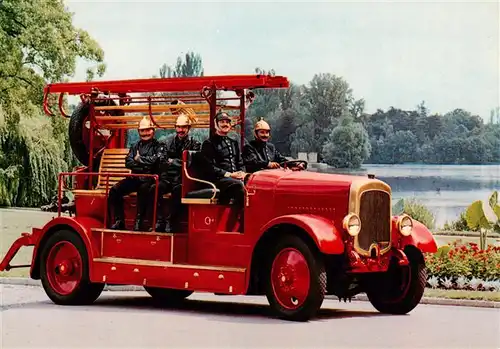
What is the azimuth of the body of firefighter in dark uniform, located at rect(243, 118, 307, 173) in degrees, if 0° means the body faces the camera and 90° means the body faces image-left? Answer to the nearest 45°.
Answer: approximately 315°

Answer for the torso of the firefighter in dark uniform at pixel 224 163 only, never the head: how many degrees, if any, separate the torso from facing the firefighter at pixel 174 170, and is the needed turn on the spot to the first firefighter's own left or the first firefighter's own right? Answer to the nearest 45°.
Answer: approximately 180°

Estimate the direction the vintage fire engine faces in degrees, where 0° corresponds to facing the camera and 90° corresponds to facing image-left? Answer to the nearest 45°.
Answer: approximately 315°

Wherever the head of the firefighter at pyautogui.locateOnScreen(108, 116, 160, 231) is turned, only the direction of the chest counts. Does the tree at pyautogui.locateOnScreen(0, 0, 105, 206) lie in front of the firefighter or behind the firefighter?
behind

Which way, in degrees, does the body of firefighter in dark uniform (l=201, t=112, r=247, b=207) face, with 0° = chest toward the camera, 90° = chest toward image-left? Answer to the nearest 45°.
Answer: approximately 315°
